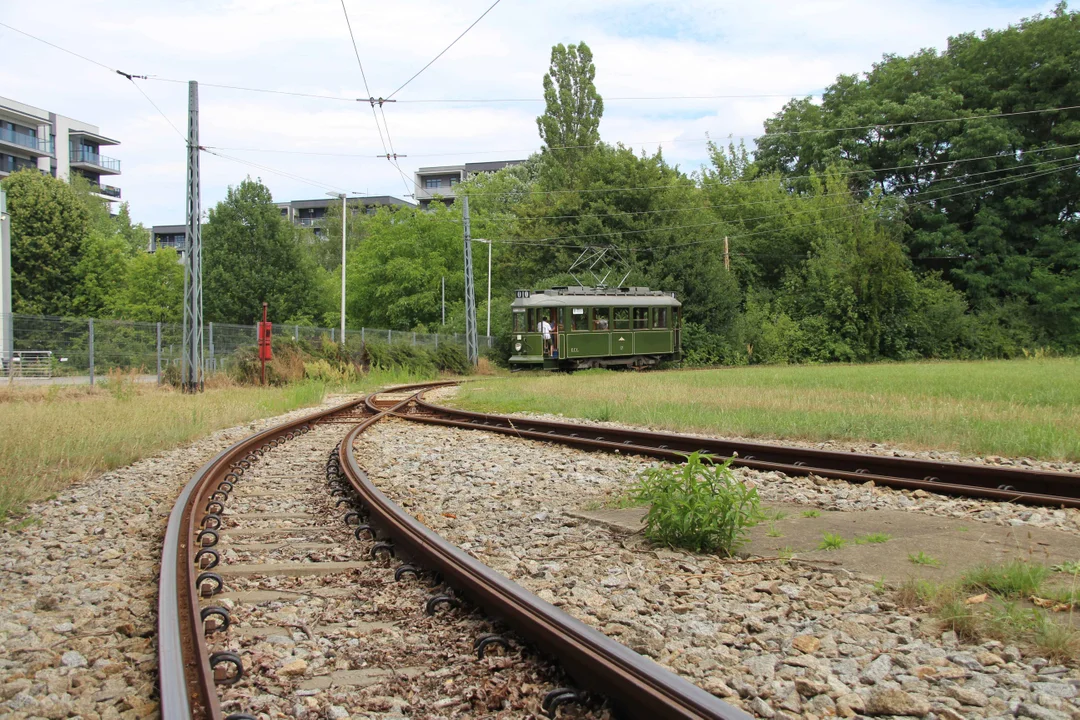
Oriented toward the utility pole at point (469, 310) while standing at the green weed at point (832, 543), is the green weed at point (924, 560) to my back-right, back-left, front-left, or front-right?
back-right

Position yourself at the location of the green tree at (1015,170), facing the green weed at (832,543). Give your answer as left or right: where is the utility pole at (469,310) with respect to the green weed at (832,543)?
right

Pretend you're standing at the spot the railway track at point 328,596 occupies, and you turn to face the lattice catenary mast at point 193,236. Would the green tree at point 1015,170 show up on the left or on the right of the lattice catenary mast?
right
